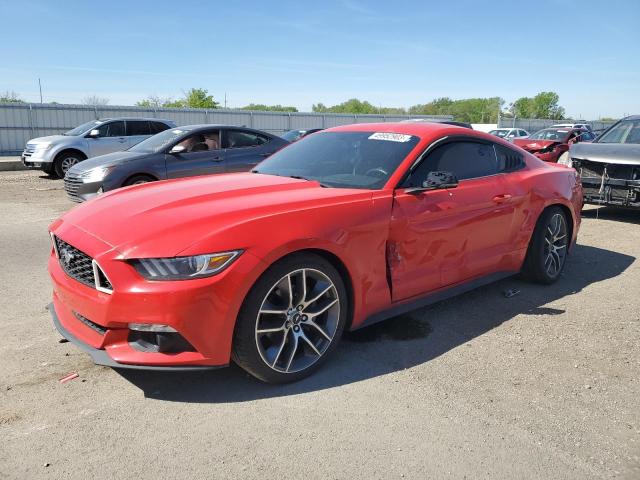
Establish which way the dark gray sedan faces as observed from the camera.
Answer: facing the viewer and to the left of the viewer

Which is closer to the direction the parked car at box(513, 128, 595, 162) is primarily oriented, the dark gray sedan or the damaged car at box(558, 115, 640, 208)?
the dark gray sedan

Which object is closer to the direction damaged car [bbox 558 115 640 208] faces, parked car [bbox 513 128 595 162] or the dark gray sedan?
the dark gray sedan

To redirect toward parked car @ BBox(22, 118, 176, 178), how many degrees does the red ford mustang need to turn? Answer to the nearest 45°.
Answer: approximately 90° to its right

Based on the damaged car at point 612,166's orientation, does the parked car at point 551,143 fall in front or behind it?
behind

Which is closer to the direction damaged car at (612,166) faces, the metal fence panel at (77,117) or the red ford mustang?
the red ford mustang

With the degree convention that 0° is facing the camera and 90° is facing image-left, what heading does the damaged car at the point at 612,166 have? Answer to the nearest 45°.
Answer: approximately 0°

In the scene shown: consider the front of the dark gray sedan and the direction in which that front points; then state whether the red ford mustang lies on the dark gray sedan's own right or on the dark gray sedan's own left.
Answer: on the dark gray sedan's own left

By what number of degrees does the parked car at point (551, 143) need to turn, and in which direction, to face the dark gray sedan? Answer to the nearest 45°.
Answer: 0° — it already faces it

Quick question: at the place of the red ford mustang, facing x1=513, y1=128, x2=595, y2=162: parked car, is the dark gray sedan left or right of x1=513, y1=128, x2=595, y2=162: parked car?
left

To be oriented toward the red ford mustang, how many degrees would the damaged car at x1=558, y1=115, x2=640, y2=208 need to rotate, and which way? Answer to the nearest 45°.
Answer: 0° — it already faces it

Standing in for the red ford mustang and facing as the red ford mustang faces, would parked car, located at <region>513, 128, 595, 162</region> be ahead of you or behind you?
behind
